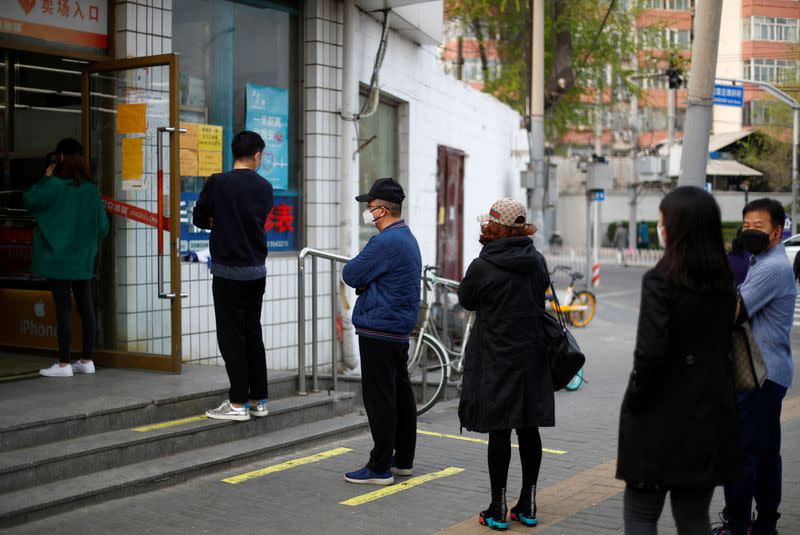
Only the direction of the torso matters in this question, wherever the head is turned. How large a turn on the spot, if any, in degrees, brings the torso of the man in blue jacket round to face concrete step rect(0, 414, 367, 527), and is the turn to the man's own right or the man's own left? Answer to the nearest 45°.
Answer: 0° — they already face it

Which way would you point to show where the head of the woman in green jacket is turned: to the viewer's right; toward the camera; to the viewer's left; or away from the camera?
away from the camera

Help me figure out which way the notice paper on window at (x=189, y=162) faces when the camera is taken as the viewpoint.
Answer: facing the viewer and to the right of the viewer

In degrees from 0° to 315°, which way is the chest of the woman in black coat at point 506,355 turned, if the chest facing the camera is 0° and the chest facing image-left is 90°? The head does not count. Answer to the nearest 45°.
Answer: approximately 135°

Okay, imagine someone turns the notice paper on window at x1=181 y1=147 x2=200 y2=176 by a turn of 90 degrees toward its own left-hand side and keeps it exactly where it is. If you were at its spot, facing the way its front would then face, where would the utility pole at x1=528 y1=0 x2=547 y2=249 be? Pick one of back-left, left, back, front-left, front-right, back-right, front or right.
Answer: front

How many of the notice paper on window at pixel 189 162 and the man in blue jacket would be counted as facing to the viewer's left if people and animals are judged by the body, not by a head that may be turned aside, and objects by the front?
1

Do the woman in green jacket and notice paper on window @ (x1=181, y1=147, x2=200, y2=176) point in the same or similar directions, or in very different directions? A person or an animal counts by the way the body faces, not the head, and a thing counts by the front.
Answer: very different directions

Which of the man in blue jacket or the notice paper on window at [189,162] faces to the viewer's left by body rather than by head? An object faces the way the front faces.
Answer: the man in blue jacket

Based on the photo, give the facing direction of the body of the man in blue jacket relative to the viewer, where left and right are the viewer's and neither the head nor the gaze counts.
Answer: facing to the left of the viewer

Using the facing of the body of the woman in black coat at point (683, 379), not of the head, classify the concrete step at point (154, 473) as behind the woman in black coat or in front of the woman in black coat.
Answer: in front

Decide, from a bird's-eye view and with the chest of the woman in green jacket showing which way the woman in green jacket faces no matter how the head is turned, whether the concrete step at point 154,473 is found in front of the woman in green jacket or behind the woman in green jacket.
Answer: behind

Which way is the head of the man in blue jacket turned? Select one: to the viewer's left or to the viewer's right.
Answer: to the viewer's left

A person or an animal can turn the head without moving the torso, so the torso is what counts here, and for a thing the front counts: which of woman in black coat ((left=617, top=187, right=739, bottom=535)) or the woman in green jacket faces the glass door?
the woman in black coat

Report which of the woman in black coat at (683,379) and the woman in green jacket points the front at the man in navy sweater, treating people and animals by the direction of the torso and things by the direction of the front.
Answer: the woman in black coat

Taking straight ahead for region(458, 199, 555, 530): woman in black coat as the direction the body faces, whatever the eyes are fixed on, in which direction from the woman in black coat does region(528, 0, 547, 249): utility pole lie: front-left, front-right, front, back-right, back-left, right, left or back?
front-right
